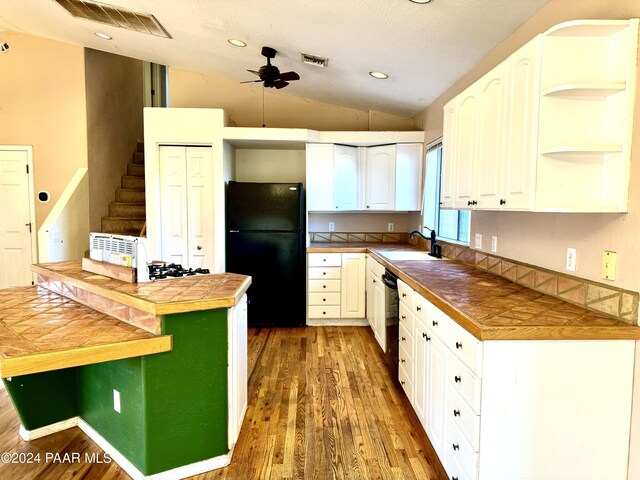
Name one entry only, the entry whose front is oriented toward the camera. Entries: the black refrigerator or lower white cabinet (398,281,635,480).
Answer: the black refrigerator

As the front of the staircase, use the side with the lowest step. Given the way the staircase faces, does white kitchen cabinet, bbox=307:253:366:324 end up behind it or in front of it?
in front

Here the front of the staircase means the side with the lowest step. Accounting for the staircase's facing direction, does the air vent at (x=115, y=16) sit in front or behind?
in front

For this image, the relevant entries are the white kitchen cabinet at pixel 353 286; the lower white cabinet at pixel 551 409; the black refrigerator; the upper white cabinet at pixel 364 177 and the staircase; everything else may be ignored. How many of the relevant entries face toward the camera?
4

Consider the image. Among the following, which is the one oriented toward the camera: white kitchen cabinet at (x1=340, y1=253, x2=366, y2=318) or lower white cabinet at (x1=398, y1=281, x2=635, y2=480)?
the white kitchen cabinet

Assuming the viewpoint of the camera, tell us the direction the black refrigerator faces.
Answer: facing the viewer

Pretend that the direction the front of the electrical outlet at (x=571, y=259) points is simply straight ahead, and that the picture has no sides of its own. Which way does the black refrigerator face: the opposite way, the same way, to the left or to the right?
to the left

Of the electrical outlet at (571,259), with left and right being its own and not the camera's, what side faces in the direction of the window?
right

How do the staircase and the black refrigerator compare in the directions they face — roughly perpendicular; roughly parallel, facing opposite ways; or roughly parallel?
roughly parallel

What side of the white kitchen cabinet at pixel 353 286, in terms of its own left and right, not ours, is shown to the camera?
front

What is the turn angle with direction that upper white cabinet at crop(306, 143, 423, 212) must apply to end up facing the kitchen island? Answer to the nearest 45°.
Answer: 0° — it already faces it

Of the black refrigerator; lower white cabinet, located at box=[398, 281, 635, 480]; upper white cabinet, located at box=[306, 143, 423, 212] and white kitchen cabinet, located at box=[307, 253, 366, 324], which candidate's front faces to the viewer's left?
the lower white cabinet

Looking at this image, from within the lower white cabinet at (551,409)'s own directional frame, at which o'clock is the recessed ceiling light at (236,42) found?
The recessed ceiling light is roughly at 1 o'clock from the lower white cabinet.

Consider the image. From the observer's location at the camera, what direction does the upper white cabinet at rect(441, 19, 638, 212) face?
facing the viewer and to the left of the viewer

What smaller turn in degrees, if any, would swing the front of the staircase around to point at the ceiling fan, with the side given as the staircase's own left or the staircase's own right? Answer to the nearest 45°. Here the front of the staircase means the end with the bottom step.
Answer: approximately 45° to the staircase's own left

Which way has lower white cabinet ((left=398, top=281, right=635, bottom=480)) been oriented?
to the viewer's left

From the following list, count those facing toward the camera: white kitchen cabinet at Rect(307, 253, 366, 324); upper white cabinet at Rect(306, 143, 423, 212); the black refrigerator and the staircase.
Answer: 4

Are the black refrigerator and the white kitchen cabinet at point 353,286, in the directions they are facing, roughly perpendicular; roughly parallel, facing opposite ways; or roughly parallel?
roughly parallel
